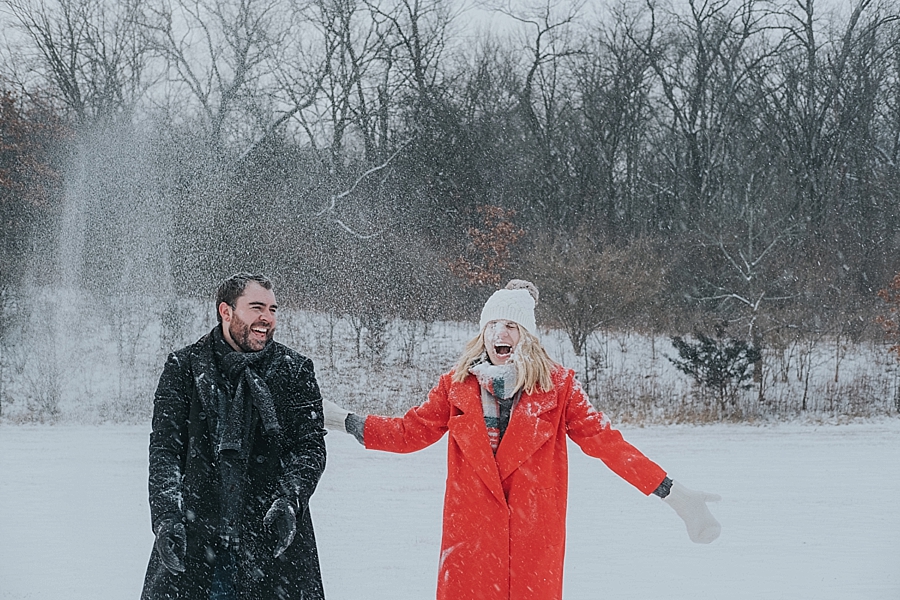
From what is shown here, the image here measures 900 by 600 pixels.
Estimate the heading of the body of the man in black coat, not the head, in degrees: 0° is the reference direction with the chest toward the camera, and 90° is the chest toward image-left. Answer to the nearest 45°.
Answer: approximately 0°

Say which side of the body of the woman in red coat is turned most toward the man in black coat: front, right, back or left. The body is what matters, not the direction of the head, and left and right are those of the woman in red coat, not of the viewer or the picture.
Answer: right

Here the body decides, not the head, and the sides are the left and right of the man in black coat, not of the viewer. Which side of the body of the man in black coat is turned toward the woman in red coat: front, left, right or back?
left

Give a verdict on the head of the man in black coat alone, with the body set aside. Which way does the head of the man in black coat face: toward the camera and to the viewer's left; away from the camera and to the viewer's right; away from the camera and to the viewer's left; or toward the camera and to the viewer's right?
toward the camera and to the viewer's right

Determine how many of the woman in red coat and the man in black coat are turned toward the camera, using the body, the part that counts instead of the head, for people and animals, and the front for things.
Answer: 2
